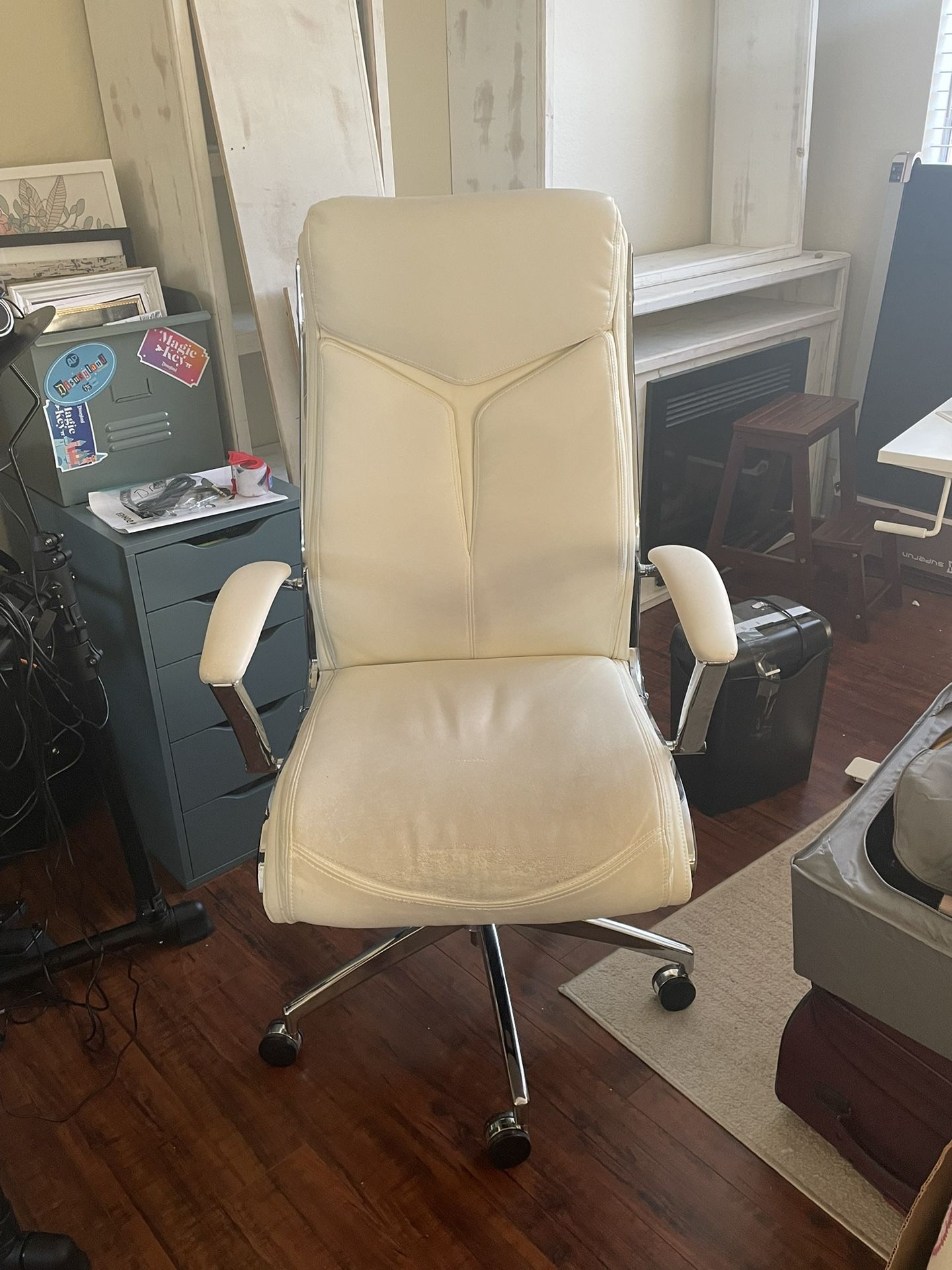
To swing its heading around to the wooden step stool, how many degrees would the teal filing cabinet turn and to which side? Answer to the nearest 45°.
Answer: approximately 45° to its left

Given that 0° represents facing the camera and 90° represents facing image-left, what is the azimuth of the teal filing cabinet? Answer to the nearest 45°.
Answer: approximately 315°

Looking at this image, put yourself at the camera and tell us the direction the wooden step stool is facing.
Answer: facing the viewer and to the right of the viewer

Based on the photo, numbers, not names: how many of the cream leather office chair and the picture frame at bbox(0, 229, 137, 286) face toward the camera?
2

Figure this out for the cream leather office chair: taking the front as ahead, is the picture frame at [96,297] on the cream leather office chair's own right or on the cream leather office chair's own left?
on the cream leather office chair's own right

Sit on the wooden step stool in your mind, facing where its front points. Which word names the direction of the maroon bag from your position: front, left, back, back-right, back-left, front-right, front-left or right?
front-right
